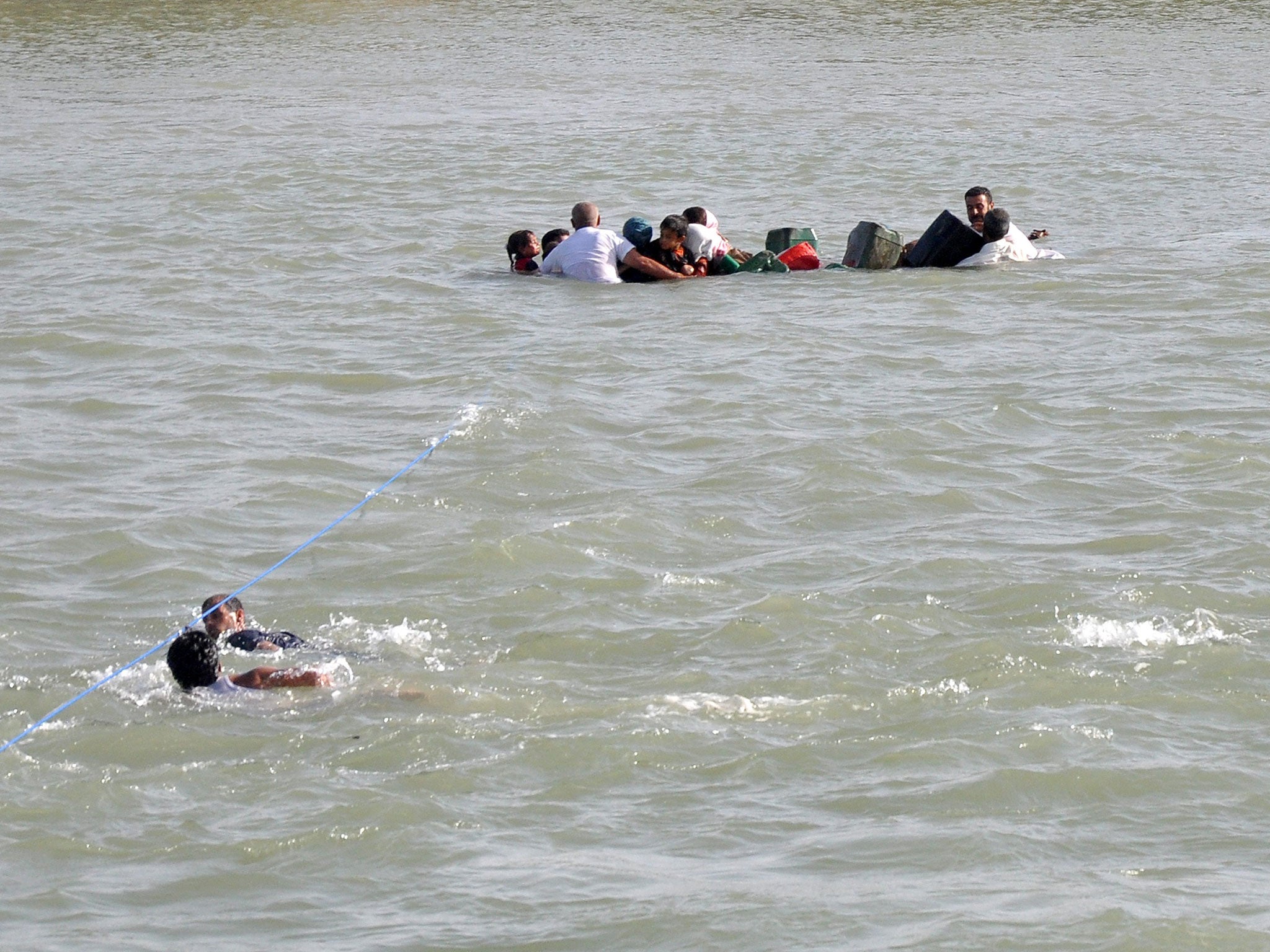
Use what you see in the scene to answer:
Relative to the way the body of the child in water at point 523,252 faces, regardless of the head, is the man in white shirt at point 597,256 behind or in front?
in front

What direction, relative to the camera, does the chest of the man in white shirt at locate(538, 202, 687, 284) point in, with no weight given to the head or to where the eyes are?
away from the camera

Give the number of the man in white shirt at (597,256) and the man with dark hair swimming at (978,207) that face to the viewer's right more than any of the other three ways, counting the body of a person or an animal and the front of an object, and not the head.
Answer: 0

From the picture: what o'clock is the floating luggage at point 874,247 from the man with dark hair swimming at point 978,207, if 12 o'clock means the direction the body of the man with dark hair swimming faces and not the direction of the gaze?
The floating luggage is roughly at 1 o'clock from the man with dark hair swimming.

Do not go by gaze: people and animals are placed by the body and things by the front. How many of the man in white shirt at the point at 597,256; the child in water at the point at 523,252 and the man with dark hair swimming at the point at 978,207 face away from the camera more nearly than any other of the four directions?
1

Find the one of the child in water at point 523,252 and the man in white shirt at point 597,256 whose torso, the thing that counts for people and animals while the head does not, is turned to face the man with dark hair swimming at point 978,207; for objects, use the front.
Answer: the child in water

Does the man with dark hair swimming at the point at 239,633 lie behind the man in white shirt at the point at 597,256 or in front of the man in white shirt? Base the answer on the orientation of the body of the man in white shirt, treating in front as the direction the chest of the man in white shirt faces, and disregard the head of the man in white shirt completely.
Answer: behind

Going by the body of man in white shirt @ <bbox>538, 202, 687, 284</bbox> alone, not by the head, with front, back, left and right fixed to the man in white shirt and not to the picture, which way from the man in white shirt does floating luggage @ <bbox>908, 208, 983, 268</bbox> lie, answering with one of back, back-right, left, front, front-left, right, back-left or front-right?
right

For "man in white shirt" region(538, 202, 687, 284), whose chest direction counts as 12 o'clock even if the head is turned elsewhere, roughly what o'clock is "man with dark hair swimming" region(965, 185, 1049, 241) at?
The man with dark hair swimming is roughly at 3 o'clock from the man in white shirt.

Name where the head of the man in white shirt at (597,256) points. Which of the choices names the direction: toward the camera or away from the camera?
away from the camera

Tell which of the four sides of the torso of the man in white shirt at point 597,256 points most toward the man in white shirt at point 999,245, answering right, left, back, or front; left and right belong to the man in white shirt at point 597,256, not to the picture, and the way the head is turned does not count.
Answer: right

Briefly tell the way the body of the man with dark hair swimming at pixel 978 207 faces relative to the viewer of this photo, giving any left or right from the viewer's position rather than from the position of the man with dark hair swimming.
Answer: facing the viewer and to the left of the viewer

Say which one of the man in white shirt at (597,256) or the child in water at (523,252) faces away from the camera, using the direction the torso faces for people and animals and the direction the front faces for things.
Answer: the man in white shirt

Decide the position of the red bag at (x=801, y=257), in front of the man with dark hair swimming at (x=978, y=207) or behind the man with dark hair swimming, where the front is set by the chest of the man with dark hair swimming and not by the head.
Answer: in front

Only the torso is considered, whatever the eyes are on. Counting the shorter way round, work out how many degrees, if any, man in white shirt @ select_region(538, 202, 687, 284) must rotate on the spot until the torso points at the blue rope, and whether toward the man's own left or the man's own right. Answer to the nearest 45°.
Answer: approximately 180°
